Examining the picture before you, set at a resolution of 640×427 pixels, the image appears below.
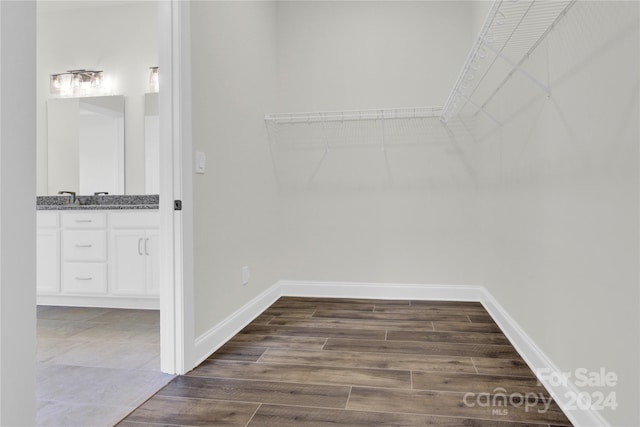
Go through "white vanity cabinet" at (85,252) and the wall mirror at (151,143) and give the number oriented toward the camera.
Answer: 2

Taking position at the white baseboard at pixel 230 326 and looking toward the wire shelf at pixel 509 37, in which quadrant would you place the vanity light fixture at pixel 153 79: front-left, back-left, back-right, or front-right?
back-left

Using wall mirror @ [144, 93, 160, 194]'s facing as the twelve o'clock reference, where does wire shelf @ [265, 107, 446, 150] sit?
The wire shelf is roughly at 10 o'clock from the wall mirror.

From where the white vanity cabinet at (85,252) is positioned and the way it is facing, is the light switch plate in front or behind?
in front

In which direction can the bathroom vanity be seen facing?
toward the camera

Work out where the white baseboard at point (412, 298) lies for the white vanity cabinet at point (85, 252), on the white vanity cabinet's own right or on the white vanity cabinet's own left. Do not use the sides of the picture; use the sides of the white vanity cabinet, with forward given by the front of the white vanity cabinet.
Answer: on the white vanity cabinet's own left

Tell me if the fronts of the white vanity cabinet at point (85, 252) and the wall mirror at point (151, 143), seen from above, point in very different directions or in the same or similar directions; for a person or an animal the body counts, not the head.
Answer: same or similar directions

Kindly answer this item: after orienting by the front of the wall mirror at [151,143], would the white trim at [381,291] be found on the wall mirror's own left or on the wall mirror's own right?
on the wall mirror's own left

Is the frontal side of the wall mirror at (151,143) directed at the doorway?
yes

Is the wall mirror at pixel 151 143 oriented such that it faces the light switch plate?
yes

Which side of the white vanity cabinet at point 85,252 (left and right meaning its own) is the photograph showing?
front

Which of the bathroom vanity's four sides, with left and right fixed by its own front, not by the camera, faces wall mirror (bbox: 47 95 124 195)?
back

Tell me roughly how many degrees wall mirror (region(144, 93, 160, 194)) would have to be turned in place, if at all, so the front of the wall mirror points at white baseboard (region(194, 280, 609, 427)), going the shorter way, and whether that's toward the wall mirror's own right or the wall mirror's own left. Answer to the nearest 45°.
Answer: approximately 45° to the wall mirror's own left

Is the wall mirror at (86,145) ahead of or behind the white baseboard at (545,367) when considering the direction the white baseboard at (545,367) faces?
ahead

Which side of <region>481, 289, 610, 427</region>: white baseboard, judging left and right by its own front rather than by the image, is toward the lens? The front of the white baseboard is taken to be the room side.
left
